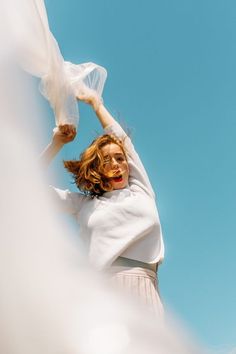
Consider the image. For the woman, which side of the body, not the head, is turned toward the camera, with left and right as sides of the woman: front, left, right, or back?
front
